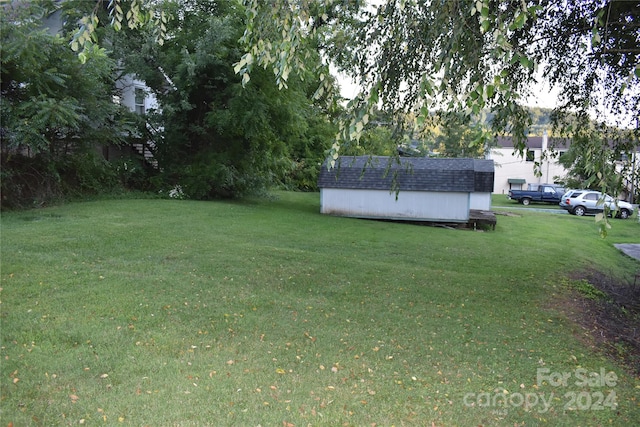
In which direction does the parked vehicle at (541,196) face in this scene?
to the viewer's right

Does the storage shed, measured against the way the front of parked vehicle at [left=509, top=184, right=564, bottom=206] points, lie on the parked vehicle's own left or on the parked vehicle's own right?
on the parked vehicle's own right

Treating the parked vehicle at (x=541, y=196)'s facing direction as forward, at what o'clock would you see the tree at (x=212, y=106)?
The tree is roughly at 4 o'clock from the parked vehicle.
